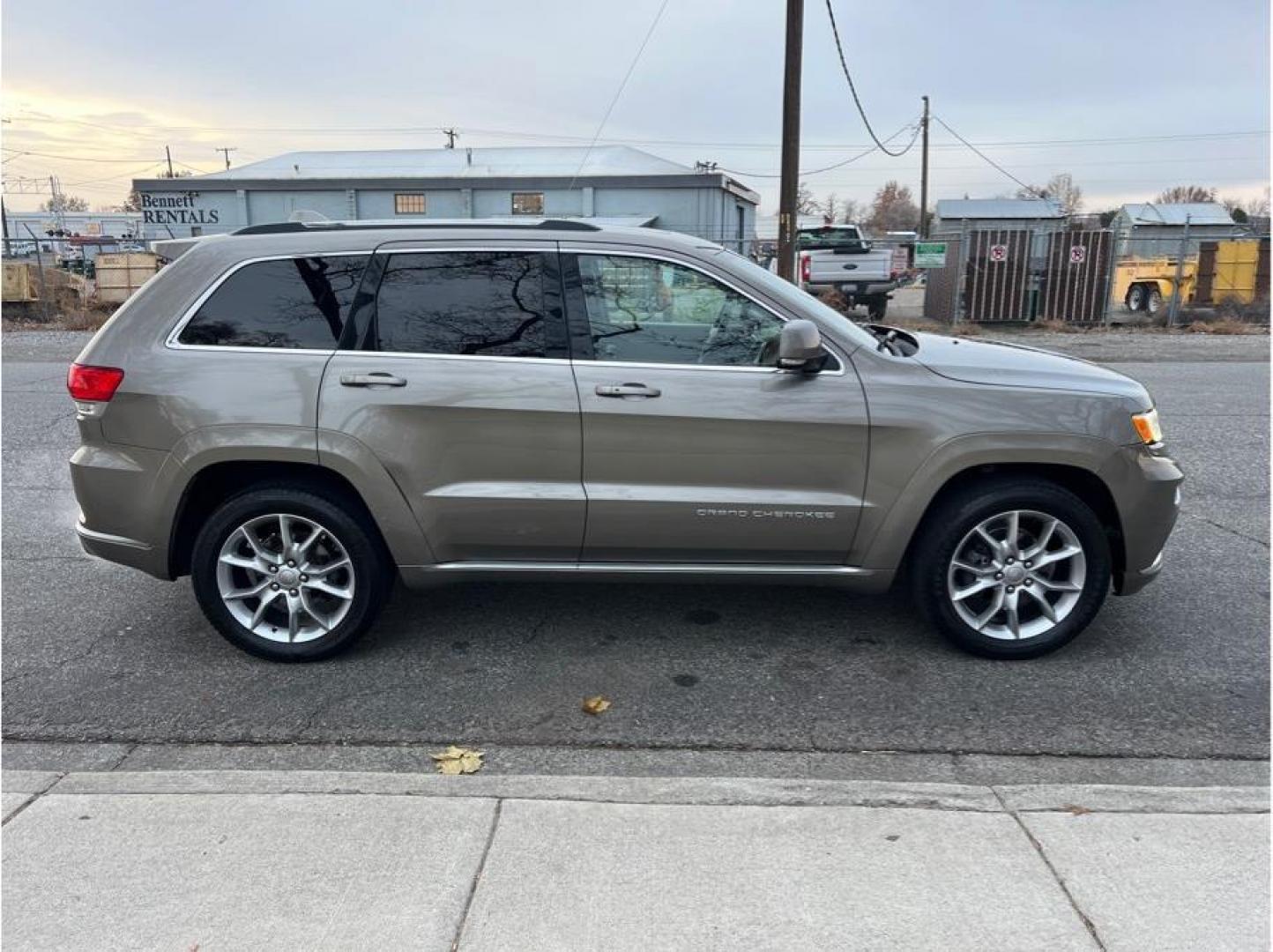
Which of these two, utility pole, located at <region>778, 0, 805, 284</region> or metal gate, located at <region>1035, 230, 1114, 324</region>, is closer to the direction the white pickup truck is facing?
the metal gate

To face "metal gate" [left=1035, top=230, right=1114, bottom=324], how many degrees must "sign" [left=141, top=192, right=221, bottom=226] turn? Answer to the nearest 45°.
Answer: approximately 45° to its left

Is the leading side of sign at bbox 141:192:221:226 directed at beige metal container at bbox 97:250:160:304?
yes

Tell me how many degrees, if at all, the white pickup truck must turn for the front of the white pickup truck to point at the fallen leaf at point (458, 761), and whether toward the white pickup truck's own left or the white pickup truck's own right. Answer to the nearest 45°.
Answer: approximately 180°

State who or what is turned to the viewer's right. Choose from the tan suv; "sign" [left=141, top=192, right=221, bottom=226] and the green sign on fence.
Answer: the tan suv

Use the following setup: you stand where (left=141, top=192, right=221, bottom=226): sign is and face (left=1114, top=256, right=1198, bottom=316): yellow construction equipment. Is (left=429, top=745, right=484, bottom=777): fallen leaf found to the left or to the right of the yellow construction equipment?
right

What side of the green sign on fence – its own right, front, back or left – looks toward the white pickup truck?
right

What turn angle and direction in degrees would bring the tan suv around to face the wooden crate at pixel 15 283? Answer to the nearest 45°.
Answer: approximately 135° to its left

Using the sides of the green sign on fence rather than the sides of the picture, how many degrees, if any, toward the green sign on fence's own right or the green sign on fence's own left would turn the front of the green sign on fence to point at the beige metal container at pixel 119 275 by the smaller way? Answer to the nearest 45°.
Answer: approximately 90° to the green sign on fence's own right

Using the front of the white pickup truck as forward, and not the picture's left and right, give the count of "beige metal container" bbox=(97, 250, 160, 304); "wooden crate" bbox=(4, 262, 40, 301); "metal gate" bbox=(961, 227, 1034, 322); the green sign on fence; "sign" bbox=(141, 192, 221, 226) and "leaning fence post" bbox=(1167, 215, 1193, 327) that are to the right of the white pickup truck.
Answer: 3

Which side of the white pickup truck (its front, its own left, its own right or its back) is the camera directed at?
back

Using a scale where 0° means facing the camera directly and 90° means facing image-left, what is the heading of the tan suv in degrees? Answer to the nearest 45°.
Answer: approximately 270°

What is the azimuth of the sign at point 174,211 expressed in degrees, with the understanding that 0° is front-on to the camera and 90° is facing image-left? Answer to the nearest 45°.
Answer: approximately 0°

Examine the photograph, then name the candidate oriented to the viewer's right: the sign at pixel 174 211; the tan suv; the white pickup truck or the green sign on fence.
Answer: the tan suv
